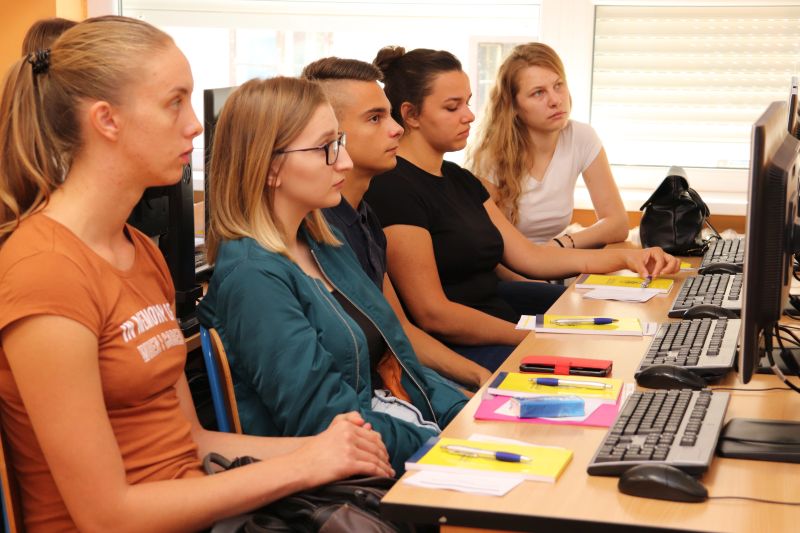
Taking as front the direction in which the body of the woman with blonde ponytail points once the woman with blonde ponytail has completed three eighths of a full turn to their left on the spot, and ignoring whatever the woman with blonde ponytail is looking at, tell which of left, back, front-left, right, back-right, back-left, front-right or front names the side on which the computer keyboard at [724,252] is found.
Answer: right

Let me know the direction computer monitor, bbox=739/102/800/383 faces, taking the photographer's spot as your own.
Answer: facing to the left of the viewer

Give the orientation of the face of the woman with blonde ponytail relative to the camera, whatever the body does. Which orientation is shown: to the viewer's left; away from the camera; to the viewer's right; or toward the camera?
to the viewer's right

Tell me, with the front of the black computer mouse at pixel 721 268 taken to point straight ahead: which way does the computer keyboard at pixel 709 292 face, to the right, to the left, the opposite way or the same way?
the opposite way

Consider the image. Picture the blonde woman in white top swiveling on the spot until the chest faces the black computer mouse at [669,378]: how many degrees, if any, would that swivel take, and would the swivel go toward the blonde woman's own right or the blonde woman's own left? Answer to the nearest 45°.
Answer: approximately 45° to the blonde woman's own right

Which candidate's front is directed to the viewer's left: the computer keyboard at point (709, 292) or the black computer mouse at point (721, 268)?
the computer keyboard

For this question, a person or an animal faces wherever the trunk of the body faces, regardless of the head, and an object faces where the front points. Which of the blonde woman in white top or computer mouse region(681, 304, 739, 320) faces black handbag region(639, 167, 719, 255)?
the blonde woman in white top

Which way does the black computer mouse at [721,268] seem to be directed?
to the viewer's right

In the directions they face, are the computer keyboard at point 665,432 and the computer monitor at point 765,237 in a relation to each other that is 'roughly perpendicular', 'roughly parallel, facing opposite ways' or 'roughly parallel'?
roughly parallel

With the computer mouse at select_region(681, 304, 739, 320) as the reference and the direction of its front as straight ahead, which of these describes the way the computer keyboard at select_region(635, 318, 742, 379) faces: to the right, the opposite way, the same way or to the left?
the opposite way

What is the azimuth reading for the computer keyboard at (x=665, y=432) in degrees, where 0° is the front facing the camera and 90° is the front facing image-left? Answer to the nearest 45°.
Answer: approximately 90°

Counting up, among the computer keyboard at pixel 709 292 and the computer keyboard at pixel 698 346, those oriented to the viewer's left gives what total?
2

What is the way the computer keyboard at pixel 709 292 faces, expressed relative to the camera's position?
facing to the left of the viewer

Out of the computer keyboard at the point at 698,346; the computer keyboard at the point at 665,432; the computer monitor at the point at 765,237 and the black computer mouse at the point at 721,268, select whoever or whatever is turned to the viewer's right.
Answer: the black computer mouse

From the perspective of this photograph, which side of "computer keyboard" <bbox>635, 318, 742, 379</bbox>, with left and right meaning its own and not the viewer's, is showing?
left

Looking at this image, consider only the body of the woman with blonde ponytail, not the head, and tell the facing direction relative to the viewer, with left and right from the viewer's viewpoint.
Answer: facing to the right of the viewer

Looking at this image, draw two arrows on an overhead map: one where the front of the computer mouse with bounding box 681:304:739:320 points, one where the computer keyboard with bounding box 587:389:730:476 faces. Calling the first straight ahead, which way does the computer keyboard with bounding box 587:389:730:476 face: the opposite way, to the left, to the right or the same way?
the opposite way
